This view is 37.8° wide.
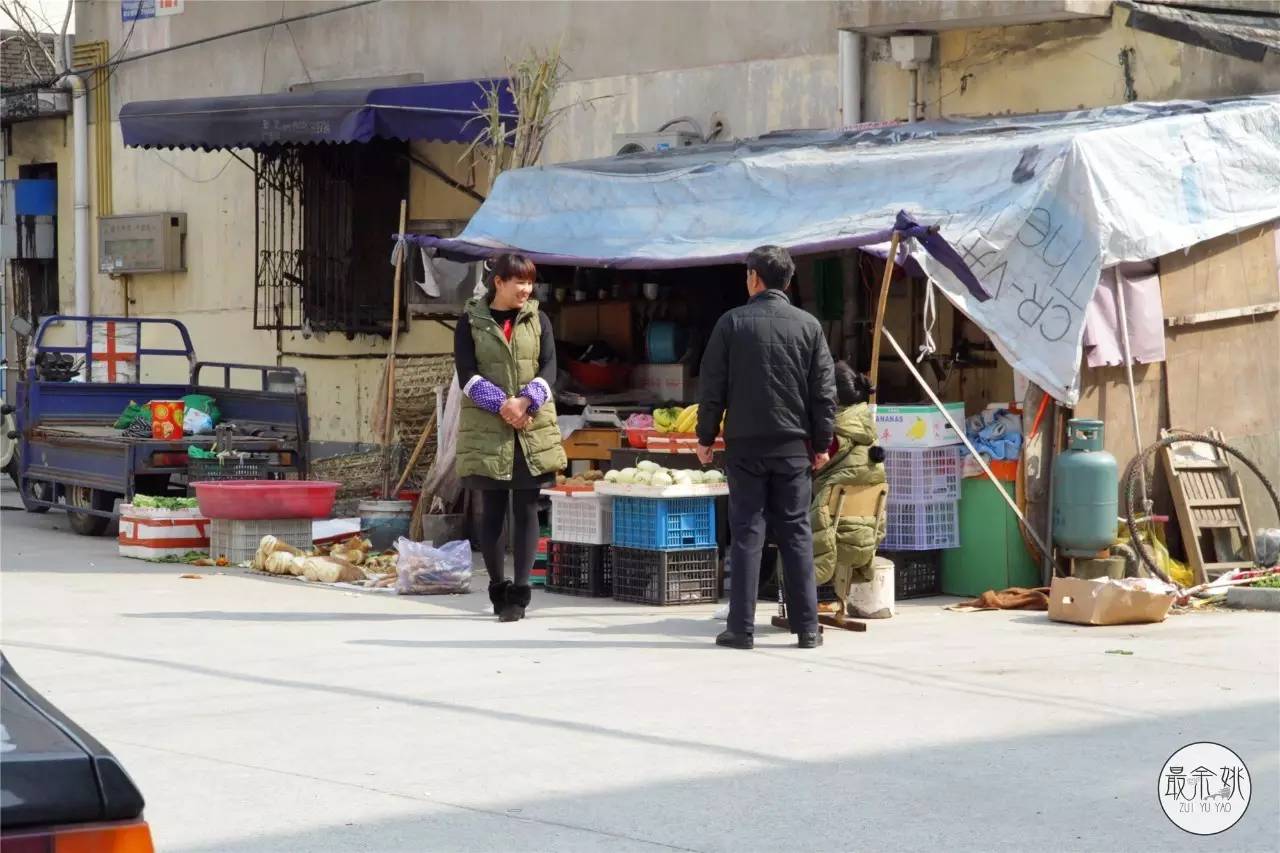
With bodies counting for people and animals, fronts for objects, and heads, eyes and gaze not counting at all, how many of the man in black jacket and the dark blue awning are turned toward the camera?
1

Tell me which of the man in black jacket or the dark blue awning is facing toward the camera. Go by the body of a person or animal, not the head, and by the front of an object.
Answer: the dark blue awning

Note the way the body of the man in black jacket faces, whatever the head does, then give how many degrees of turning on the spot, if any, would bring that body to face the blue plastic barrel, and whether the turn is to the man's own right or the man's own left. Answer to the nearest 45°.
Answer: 0° — they already face it

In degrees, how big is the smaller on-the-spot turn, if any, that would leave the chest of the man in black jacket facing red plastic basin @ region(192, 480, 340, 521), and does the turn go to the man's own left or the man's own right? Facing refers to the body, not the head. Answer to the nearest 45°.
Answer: approximately 45° to the man's own left

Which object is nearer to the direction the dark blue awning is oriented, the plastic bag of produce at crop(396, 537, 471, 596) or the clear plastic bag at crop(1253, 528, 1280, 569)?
the plastic bag of produce

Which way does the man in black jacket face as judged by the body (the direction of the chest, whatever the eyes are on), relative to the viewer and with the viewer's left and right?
facing away from the viewer

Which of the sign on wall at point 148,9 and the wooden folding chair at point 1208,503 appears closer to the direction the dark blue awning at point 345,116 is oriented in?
the wooden folding chair

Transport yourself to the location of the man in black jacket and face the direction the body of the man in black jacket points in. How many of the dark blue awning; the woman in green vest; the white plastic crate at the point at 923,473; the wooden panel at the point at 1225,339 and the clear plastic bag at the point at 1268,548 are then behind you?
0

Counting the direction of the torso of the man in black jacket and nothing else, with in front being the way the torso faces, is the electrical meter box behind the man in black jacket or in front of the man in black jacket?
in front

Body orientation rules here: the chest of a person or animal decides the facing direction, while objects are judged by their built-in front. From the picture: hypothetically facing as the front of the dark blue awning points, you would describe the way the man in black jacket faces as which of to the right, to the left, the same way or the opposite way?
the opposite way

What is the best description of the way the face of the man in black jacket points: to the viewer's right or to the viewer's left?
to the viewer's left

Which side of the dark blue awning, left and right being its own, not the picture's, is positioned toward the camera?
front

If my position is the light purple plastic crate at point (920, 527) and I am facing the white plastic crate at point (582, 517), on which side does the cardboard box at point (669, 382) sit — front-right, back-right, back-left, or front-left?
front-right

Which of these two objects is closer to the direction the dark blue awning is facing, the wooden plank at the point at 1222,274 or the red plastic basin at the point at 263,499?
the red plastic basin

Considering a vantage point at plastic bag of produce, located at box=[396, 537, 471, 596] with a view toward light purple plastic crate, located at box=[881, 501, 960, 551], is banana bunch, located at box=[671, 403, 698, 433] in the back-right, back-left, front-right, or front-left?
front-left

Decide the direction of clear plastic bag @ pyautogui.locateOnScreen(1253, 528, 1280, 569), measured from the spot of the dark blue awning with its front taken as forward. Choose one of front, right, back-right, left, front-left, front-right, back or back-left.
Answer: front-left

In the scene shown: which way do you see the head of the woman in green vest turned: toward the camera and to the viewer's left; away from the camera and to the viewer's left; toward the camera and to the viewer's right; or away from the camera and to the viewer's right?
toward the camera and to the viewer's right

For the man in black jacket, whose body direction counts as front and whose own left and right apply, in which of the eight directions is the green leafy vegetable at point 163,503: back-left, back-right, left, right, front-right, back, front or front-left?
front-left
